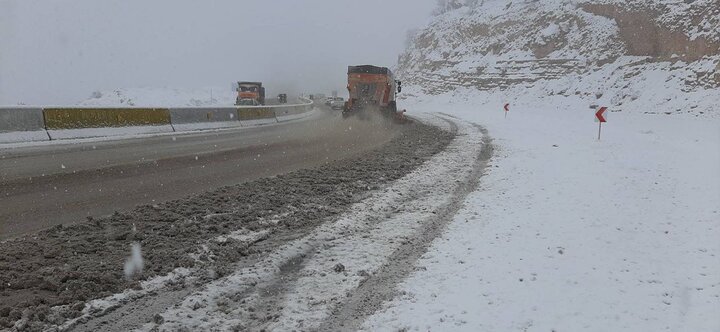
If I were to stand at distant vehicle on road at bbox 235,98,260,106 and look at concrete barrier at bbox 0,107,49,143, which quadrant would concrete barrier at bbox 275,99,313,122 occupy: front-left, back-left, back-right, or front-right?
front-left

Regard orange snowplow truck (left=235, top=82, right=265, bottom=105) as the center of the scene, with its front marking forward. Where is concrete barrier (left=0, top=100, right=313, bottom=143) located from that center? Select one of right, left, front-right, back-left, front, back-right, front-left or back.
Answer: front

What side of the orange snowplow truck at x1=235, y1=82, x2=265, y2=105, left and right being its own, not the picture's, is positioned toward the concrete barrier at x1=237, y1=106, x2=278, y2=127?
front

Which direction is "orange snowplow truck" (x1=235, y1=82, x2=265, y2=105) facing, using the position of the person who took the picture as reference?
facing the viewer

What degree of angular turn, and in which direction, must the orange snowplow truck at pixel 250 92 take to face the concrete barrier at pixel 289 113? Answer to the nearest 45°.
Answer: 0° — it already faces it

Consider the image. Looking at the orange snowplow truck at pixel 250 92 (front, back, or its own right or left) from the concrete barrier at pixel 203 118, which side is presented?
front
